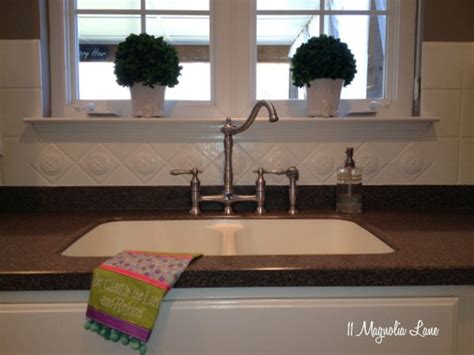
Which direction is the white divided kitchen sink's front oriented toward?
toward the camera

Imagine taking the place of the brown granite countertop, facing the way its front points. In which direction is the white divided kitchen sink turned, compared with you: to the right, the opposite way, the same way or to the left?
the same way

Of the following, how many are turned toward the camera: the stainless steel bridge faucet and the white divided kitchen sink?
2

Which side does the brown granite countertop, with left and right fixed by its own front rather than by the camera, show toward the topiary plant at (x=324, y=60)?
back

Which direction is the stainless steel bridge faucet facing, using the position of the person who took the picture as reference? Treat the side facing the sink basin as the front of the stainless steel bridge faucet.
facing the viewer

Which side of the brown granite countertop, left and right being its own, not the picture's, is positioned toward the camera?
front

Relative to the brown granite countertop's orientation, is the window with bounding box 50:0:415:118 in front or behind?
behind
